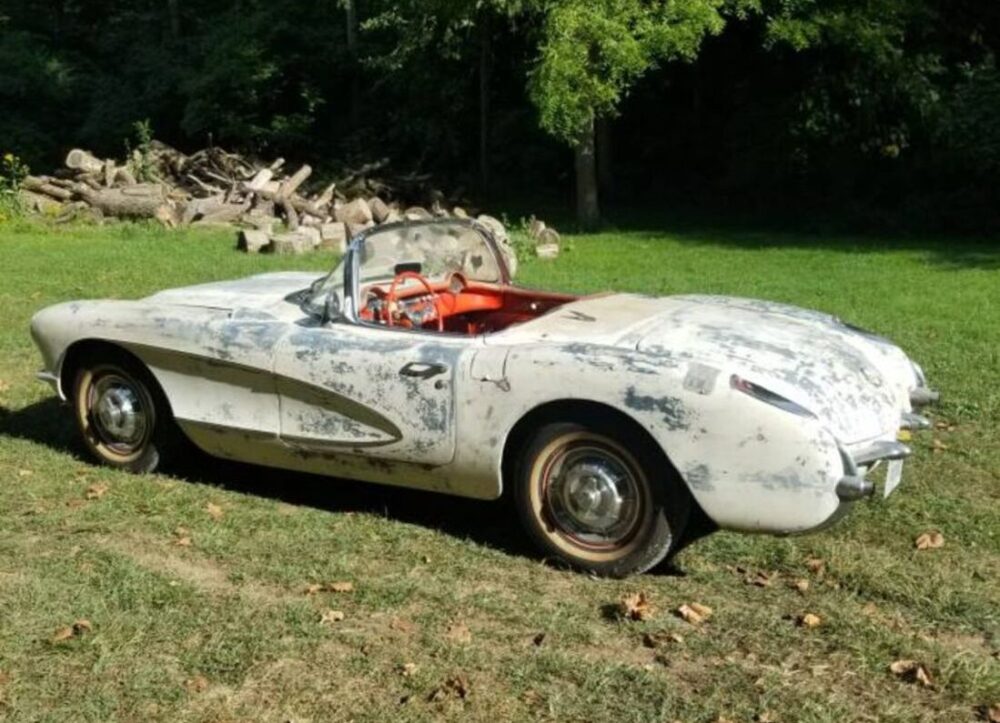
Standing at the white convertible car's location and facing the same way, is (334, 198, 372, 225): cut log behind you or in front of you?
in front

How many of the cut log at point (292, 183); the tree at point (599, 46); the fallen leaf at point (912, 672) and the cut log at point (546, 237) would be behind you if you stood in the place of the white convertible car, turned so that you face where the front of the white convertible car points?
1

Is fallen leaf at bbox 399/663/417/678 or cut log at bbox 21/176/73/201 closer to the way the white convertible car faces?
the cut log

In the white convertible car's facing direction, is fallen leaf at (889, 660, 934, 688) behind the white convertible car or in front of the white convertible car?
behind

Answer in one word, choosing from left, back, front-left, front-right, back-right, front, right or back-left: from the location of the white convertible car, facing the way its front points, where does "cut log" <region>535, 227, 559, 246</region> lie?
front-right

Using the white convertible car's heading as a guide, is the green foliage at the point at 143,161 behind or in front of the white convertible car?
in front

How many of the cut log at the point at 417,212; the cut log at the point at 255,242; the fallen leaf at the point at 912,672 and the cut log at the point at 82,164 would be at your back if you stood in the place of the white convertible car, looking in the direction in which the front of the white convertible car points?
1

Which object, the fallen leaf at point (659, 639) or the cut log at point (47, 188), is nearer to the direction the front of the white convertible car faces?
the cut log

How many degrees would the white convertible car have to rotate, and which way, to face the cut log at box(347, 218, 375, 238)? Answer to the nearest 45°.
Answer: approximately 45° to its right

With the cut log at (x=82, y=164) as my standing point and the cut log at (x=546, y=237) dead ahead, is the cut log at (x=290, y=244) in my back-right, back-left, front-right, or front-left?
front-right

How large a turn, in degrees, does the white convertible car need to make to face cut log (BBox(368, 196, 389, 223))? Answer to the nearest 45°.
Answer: approximately 45° to its right

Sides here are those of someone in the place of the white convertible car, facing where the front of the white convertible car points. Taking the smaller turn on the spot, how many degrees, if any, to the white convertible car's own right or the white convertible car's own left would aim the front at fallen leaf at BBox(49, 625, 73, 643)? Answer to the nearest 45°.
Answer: approximately 90° to the white convertible car's own left

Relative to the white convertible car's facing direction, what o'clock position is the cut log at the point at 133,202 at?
The cut log is roughly at 1 o'clock from the white convertible car.

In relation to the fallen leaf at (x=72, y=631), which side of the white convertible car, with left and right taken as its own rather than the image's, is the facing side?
left

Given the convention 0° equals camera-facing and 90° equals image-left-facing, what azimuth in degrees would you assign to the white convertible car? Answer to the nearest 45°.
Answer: approximately 135°
